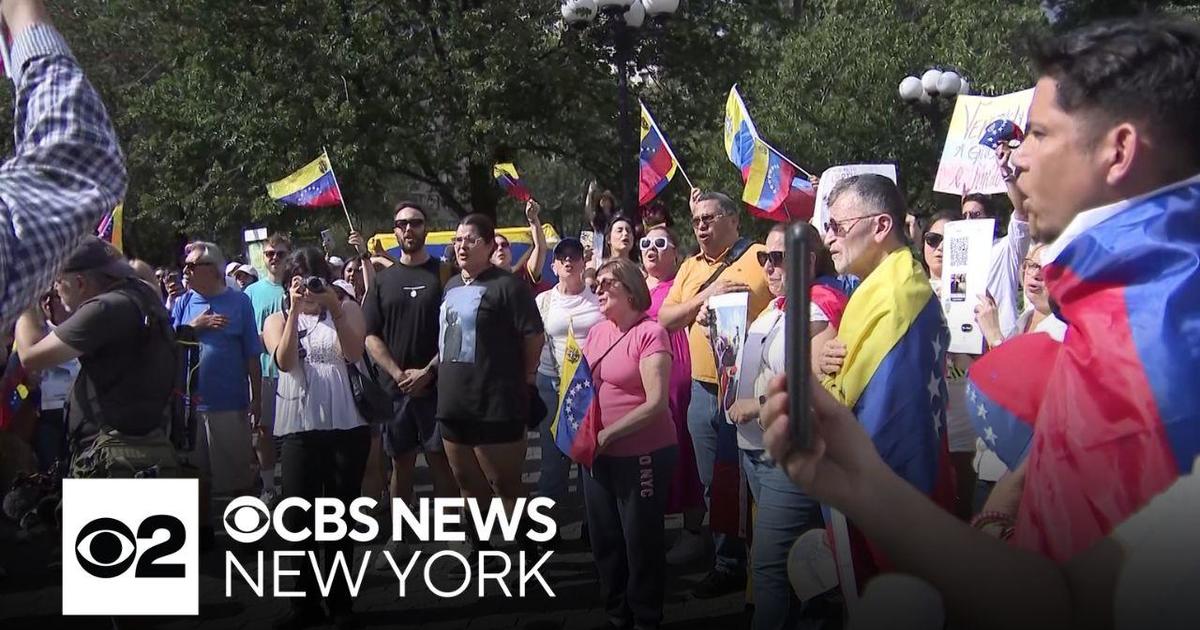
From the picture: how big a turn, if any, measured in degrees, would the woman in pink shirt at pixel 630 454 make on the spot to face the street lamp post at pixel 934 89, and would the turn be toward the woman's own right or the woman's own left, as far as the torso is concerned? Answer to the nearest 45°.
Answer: approximately 180°

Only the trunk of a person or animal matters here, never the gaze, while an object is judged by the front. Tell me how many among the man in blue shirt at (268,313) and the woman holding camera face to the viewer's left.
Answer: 0

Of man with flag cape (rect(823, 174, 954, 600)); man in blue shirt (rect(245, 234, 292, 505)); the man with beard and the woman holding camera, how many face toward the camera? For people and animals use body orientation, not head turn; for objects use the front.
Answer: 3

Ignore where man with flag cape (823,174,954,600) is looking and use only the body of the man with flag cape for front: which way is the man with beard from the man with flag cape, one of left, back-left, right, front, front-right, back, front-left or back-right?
front-right

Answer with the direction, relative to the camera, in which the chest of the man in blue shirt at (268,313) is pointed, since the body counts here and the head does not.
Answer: toward the camera

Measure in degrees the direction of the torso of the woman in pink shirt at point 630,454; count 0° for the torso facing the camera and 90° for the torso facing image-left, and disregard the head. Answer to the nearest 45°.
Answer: approximately 45°

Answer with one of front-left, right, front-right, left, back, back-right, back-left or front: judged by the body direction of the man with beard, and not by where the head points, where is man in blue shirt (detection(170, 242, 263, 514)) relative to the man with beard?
back-right

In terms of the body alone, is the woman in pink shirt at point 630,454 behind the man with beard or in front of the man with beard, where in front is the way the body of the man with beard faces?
in front

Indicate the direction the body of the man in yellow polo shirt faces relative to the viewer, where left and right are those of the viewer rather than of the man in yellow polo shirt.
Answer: facing the viewer and to the left of the viewer

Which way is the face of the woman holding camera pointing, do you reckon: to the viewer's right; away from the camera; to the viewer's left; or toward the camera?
toward the camera

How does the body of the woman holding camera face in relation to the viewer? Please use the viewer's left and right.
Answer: facing the viewer

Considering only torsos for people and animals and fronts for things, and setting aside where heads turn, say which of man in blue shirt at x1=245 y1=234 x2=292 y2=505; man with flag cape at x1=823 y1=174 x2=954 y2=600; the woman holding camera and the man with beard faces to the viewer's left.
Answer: the man with flag cape

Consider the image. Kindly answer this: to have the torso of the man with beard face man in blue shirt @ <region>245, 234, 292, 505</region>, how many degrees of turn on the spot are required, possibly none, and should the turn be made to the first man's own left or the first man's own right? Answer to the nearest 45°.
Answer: approximately 135° to the first man's own right

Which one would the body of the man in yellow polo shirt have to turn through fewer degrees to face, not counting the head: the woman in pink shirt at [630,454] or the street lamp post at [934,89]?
the woman in pink shirt

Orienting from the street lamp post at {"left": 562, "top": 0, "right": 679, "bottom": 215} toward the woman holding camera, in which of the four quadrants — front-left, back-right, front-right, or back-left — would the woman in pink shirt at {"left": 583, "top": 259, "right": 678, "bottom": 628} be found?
front-left
